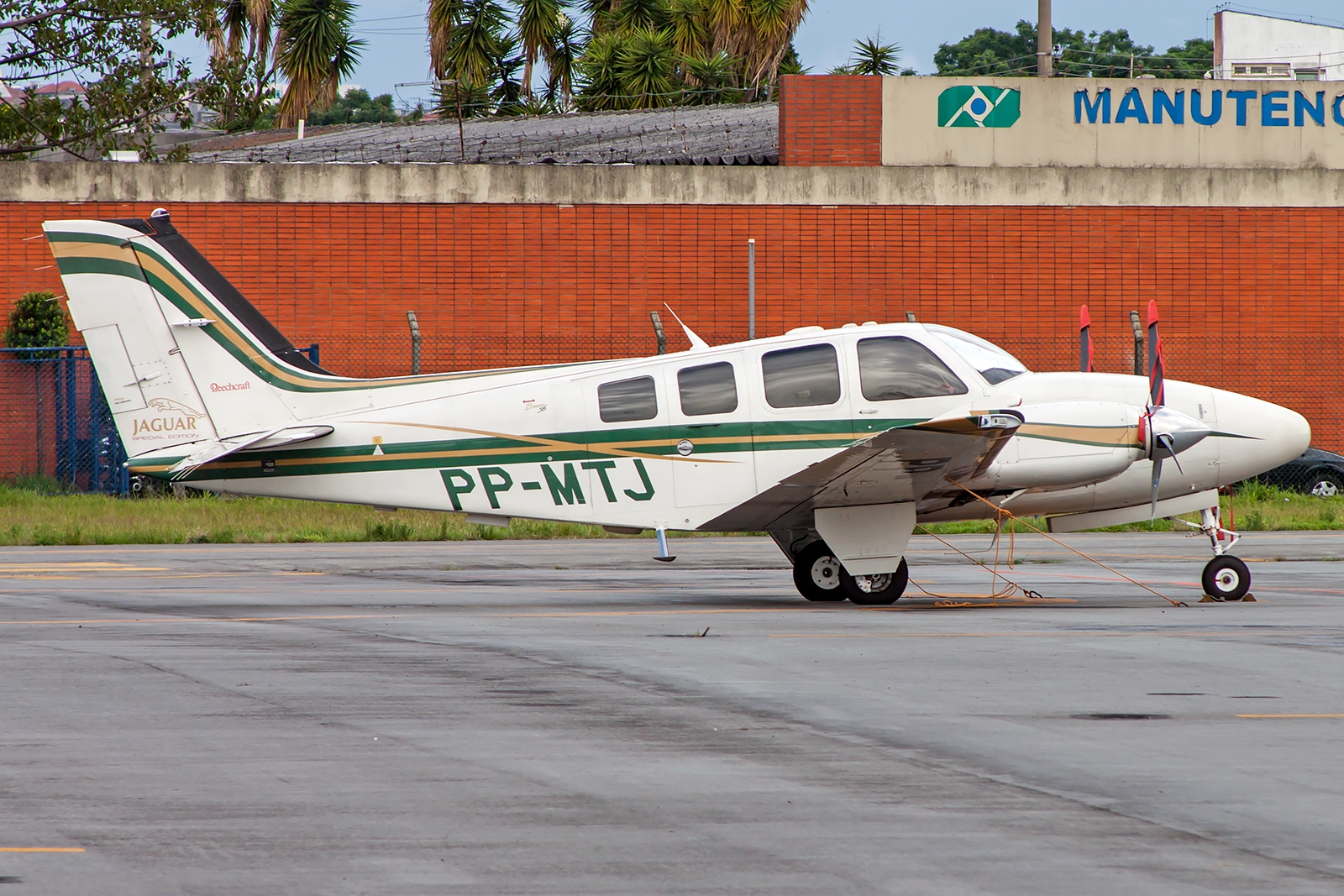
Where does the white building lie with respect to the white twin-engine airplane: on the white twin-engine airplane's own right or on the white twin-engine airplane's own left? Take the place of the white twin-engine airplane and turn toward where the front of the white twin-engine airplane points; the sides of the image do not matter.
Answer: on the white twin-engine airplane's own left

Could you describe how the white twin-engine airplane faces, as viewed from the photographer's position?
facing to the right of the viewer

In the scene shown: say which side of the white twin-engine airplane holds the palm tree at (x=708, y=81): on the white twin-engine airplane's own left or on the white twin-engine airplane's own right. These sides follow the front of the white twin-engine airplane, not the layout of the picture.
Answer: on the white twin-engine airplane's own left

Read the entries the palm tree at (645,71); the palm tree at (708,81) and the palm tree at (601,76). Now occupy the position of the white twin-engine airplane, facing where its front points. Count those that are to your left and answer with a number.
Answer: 3

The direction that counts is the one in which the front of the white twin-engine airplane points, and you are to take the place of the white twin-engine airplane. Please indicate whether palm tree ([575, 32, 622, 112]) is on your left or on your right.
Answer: on your left

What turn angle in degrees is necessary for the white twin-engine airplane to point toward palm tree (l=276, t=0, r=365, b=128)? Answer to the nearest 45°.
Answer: approximately 90° to its left

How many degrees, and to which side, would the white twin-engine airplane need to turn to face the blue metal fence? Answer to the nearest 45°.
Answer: approximately 135° to its left

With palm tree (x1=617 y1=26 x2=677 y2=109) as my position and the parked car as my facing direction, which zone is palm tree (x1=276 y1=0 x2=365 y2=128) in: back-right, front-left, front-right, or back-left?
back-right

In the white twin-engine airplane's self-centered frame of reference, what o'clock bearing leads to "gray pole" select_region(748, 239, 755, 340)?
The gray pole is roughly at 9 o'clock from the white twin-engine airplane.
